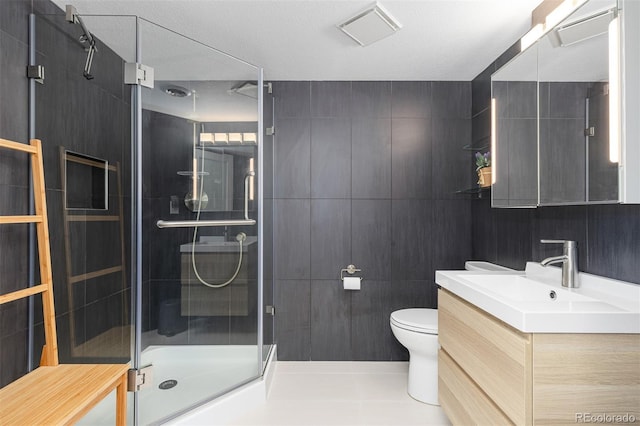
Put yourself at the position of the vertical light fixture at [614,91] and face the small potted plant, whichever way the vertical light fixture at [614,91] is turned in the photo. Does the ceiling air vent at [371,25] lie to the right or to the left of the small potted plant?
left

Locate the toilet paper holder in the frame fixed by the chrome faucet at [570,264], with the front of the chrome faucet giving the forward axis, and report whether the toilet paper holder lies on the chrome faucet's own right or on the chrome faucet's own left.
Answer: on the chrome faucet's own right

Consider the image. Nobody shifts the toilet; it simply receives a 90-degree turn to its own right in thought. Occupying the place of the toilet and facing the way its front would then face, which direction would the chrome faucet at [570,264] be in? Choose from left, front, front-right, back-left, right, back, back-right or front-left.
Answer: back-right

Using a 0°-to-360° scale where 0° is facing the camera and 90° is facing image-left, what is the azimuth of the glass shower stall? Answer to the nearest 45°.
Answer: approximately 315°

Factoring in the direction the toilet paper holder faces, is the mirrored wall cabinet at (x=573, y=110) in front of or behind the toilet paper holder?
in front

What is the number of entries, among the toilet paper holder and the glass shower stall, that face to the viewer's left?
0

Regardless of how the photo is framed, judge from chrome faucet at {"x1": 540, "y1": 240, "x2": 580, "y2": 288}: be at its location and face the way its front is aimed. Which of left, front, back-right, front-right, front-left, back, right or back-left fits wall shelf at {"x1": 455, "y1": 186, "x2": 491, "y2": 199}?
right
